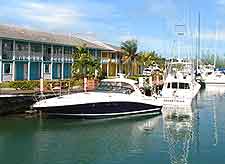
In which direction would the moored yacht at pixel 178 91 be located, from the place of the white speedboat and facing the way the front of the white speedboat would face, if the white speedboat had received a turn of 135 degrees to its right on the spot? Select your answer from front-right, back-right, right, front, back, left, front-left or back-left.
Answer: front

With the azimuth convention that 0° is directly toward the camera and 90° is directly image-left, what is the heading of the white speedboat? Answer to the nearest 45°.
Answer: approximately 90°

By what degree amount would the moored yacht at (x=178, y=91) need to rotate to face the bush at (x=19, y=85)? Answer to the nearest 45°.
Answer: approximately 135° to its left

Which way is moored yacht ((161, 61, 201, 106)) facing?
away from the camera

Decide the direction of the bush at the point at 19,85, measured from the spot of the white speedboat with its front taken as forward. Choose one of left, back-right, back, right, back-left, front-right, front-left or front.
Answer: front-right
